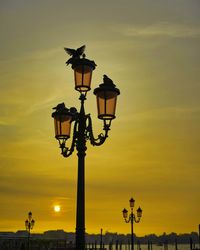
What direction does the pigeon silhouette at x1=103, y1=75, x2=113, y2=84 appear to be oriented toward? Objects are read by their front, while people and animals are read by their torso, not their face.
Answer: to the viewer's left
